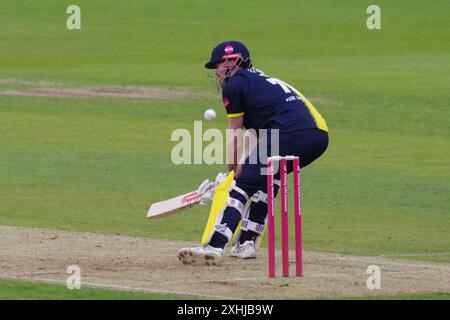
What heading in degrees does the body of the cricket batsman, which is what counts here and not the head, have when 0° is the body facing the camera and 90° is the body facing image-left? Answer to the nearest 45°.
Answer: approximately 135°
